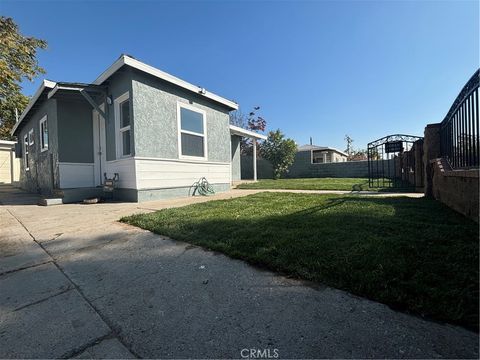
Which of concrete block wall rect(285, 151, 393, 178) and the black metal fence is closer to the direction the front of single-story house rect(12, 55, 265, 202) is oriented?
the black metal fence

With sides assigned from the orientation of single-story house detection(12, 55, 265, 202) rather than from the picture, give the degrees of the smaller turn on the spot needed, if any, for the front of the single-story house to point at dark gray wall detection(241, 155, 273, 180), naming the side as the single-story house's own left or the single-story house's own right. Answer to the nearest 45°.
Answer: approximately 90° to the single-story house's own left

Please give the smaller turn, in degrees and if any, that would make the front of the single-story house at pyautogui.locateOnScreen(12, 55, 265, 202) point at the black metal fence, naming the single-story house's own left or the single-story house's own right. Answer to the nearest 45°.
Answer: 0° — it already faces it

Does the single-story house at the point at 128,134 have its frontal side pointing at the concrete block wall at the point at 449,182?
yes

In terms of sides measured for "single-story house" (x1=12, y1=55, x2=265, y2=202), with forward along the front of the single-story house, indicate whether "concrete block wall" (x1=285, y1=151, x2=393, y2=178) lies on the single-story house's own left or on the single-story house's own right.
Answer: on the single-story house's own left

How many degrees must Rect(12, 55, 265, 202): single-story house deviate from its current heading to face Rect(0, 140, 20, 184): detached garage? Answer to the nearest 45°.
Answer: approximately 180°

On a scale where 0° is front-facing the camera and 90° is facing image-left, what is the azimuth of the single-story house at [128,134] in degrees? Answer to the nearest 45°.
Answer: approximately 315°
